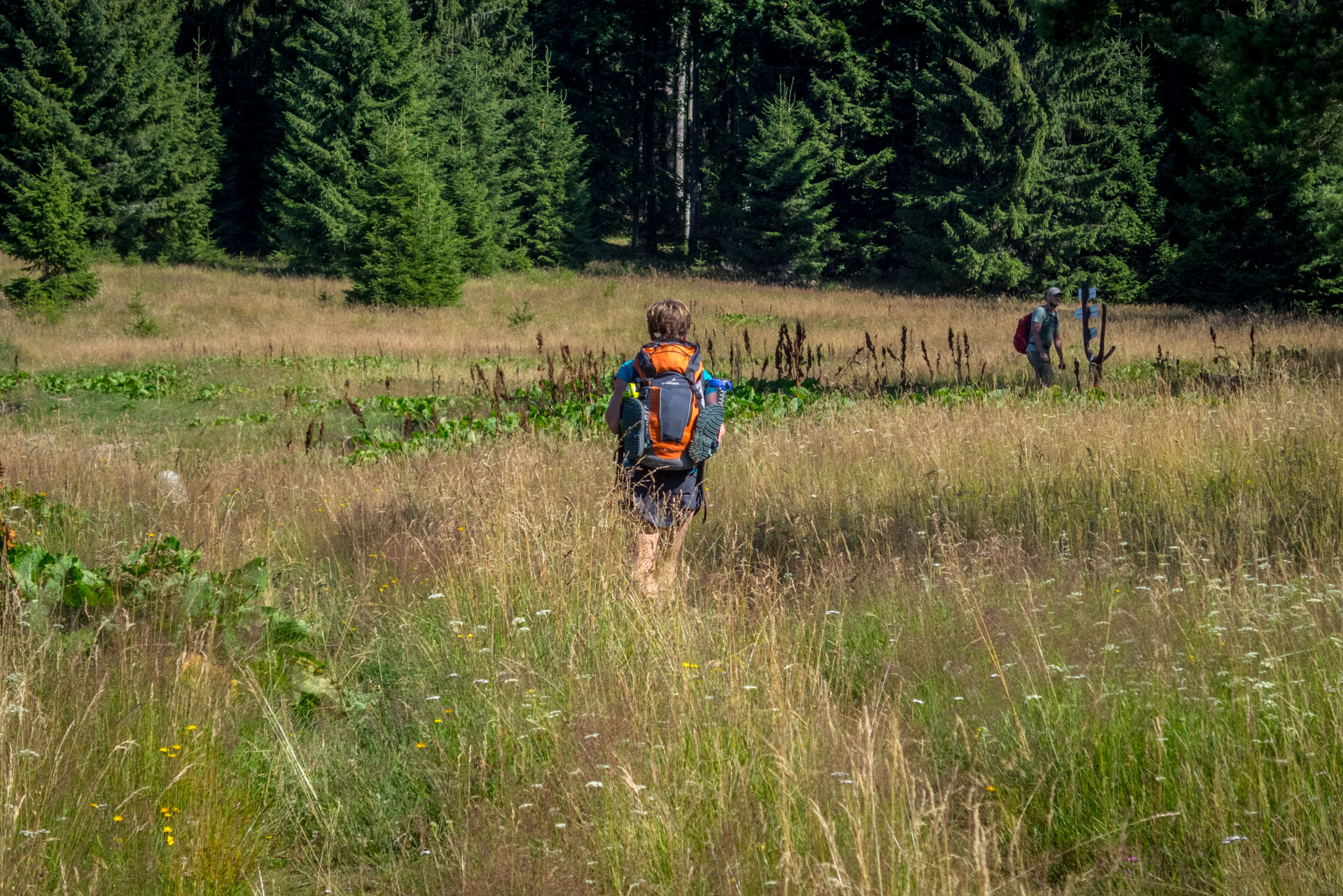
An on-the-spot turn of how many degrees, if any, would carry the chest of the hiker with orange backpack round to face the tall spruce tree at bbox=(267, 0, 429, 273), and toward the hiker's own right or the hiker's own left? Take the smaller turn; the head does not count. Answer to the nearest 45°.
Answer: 0° — they already face it

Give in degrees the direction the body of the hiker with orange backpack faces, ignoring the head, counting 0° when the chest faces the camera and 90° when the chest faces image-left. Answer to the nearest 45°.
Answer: approximately 180°

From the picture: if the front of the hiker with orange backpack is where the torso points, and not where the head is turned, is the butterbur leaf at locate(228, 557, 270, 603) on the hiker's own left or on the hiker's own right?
on the hiker's own left

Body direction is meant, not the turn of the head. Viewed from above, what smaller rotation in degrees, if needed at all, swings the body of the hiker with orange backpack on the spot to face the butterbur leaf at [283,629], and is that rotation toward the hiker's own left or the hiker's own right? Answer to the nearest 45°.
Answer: approximately 135° to the hiker's own left

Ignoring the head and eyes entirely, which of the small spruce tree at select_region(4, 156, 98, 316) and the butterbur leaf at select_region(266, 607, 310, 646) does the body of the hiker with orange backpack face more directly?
the small spruce tree

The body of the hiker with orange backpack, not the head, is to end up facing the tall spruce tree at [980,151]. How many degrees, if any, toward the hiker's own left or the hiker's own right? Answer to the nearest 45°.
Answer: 0° — they already face it

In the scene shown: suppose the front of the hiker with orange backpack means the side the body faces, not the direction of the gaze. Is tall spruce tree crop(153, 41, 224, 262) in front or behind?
in front

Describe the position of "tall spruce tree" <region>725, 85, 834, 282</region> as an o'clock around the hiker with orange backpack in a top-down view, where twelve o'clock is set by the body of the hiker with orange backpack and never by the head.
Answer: The tall spruce tree is roughly at 12 o'clock from the hiker with orange backpack.

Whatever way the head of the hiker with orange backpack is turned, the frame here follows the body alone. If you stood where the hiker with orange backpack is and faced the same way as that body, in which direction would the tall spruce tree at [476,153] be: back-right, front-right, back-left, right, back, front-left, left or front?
front

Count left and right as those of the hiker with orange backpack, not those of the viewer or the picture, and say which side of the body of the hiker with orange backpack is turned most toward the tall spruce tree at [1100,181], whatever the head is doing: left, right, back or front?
front

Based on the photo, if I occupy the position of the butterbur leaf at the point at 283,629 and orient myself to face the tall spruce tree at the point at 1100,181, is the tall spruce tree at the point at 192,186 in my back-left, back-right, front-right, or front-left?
front-left

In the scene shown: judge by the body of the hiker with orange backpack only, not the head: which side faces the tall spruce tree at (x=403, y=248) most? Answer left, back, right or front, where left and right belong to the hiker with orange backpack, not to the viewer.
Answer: front

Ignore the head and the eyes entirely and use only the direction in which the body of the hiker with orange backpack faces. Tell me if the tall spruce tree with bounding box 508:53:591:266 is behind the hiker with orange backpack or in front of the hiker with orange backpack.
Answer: in front

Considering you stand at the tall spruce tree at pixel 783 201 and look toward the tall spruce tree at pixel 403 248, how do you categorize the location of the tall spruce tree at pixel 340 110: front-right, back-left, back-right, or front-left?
front-right
